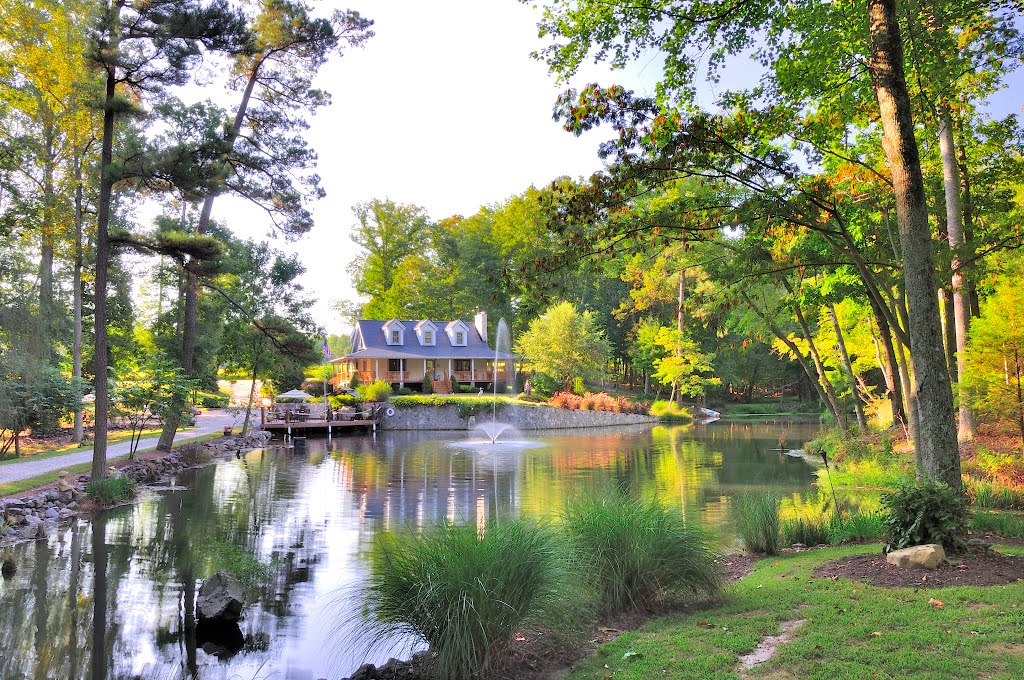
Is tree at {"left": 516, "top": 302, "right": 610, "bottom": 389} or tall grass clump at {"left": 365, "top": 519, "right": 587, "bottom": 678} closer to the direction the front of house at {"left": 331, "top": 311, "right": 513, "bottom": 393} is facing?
the tall grass clump

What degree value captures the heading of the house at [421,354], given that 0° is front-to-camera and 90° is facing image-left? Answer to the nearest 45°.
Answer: approximately 0°

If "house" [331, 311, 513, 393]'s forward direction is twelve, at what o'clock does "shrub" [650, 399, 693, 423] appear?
The shrub is roughly at 10 o'clock from the house.

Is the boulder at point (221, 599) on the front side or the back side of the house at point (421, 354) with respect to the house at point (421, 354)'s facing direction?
on the front side

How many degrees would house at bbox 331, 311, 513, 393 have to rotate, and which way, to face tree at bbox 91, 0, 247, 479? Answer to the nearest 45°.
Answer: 0° — it already faces it

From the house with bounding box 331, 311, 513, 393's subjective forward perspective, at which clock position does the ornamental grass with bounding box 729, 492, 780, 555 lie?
The ornamental grass is roughly at 12 o'clock from the house.

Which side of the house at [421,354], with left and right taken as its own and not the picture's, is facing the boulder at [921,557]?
front

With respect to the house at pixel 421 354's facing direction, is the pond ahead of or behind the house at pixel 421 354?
ahead
